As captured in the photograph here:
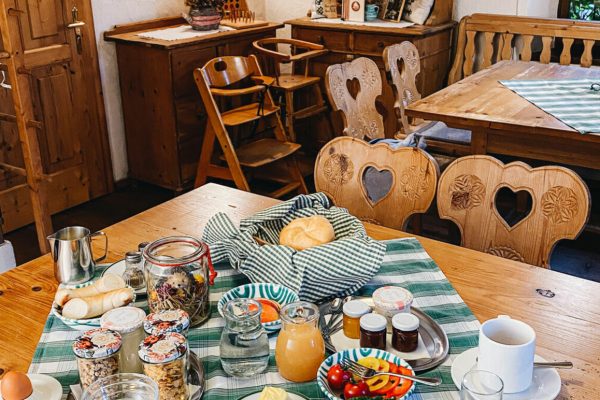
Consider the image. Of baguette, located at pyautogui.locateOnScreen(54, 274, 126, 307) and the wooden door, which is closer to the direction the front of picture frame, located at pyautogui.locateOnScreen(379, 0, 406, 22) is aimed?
the baguette

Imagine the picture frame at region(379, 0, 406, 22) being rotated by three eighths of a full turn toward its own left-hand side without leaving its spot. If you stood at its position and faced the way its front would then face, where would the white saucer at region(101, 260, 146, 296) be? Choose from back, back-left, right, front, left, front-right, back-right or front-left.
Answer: back-right

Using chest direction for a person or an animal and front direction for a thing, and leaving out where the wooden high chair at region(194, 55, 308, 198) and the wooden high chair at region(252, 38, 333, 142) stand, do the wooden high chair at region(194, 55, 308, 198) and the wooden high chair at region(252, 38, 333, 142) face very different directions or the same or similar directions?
same or similar directions

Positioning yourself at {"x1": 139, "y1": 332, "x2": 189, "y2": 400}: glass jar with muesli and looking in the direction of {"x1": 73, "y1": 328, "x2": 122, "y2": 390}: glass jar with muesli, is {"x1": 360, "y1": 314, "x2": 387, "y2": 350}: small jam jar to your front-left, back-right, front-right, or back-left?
back-right

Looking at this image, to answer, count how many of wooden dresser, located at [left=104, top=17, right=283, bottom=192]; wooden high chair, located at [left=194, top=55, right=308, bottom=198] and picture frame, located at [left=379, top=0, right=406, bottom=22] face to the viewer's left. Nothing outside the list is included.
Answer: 0

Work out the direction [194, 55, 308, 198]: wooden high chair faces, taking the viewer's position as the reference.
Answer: facing the viewer and to the right of the viewer

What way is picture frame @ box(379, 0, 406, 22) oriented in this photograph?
toward the camera

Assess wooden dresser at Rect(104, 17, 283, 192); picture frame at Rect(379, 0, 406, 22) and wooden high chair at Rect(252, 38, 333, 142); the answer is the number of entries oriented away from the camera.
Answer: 0

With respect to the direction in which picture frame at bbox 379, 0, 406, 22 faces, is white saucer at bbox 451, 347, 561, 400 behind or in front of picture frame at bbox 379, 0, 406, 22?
in front

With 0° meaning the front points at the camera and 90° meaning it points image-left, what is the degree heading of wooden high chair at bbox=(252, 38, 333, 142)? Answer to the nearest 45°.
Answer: approximately 315°

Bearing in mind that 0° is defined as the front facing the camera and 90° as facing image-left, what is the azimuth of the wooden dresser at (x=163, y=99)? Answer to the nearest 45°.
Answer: approximately 315°

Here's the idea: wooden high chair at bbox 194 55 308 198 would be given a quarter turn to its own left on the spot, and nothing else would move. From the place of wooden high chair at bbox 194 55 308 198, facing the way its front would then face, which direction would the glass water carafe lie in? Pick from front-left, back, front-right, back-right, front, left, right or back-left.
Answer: back-right

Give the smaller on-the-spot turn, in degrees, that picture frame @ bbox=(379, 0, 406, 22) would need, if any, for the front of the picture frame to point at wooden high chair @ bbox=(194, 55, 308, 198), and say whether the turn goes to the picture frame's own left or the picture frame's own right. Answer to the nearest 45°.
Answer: approximately 45° to the picture frame's own right

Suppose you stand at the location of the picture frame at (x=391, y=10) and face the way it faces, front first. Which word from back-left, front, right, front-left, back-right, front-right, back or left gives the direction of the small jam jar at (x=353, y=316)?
front
